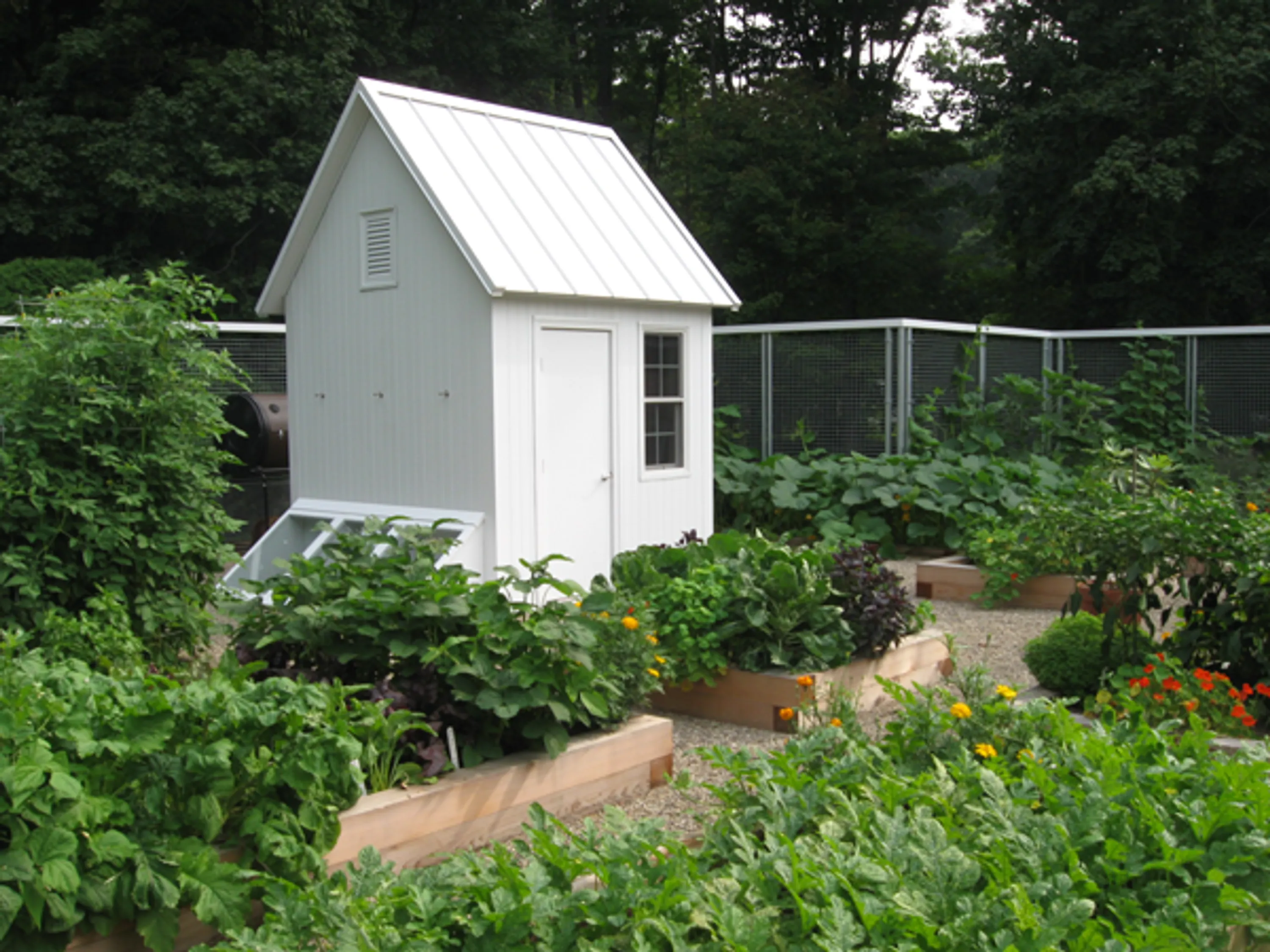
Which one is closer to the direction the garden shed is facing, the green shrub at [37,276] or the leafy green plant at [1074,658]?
the leafy green plant

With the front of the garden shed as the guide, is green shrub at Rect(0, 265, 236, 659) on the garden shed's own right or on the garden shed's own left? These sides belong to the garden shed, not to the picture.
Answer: on the garden shed's own right

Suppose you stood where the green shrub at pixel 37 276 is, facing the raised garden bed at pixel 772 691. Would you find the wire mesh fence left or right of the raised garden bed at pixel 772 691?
left

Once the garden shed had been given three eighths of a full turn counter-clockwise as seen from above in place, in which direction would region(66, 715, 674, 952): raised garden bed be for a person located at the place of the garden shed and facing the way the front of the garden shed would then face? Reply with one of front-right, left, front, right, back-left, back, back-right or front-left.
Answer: back

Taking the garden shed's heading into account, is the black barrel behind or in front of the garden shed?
behind

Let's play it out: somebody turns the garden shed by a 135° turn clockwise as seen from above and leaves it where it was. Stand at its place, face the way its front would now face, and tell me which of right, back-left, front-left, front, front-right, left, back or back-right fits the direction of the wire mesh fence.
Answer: back-right

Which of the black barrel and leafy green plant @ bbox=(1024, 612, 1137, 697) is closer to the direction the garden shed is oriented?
the leafy green plant

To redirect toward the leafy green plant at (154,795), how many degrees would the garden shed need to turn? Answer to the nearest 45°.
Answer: approximately 45° to its right

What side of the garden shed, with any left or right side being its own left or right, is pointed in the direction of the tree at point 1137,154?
left

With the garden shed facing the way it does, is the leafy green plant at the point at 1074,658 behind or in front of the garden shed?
in front

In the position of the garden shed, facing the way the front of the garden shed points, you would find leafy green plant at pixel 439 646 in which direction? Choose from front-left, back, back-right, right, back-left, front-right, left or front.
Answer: front-right

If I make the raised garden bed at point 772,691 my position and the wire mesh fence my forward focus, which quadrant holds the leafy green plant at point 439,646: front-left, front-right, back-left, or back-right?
back-left

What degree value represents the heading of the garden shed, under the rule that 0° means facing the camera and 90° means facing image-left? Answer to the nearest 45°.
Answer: approximately 315°
